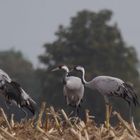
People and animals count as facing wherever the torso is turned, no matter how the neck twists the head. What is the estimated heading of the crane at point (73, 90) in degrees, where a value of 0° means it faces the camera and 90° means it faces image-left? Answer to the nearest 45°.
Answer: approximately 0°
